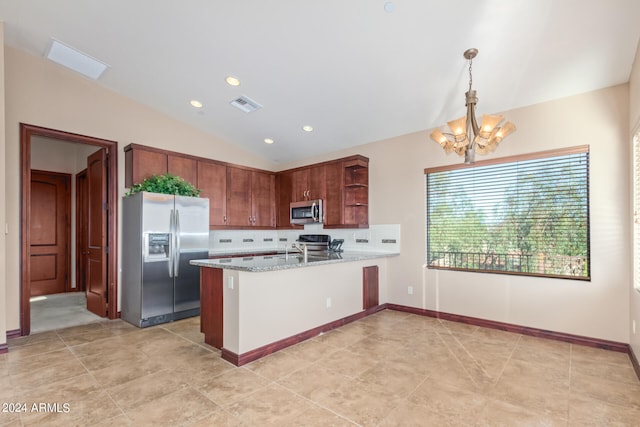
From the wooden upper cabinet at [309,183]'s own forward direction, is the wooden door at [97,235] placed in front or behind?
in front

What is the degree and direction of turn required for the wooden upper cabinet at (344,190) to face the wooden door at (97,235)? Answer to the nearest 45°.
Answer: approximately 45° to its right

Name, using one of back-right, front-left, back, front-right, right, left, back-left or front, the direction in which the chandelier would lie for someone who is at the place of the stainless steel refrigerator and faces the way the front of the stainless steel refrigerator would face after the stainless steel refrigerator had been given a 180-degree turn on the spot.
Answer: back

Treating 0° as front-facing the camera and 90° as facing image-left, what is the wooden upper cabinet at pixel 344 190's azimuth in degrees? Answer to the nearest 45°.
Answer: approximately 45°

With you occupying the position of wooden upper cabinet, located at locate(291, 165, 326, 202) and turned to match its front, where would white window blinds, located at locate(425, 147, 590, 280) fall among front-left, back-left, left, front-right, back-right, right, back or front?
left

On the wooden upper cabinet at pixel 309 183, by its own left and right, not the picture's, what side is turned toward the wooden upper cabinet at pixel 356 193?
left

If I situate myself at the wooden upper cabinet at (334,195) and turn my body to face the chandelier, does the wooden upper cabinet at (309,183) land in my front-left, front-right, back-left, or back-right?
back-right

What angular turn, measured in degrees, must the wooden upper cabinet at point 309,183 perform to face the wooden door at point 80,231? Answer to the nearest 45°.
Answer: approximately 45° to its right

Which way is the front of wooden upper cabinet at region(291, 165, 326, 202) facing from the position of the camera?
facing the viewer and to the left of the viewer

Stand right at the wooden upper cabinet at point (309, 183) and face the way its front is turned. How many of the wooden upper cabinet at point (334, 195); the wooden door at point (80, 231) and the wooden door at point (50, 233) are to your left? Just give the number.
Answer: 1

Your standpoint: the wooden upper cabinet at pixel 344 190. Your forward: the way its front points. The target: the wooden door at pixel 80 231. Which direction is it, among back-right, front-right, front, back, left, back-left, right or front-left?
front-right

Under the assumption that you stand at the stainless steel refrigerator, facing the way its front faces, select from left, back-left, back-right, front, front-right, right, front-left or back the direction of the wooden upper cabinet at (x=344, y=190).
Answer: front-left

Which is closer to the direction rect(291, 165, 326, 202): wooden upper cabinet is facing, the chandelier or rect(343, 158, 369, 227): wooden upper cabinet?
the chandelier
